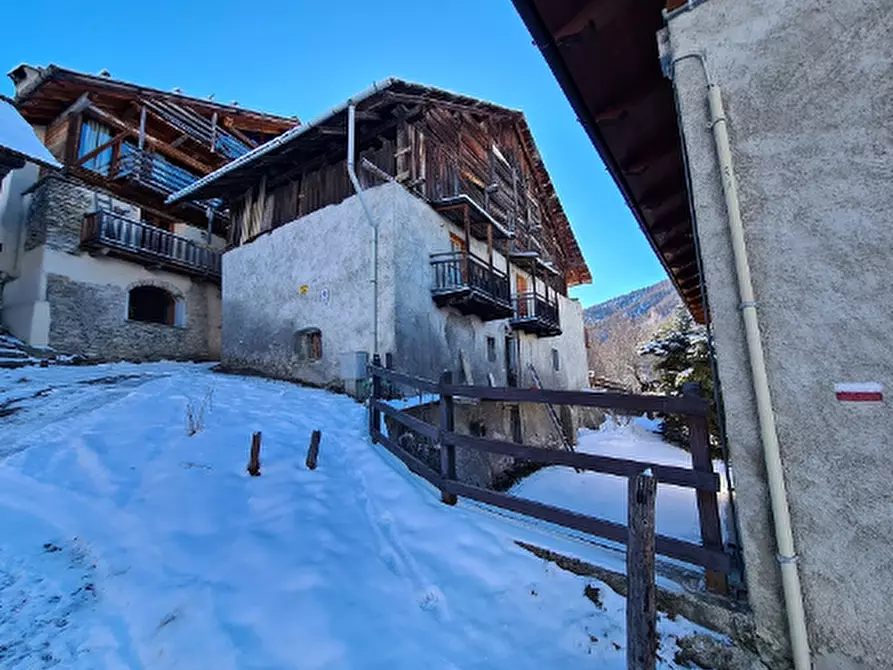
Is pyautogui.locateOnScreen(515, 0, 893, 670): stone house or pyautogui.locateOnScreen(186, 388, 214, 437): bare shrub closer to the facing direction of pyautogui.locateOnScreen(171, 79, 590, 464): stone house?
the stone house

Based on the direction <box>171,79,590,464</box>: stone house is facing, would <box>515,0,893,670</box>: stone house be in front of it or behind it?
in front

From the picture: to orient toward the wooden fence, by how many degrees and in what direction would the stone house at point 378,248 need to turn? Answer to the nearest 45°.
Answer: approximately 45° to its right

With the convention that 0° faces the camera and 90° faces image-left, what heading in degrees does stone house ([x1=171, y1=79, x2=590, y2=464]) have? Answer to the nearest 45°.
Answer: approximately 315°

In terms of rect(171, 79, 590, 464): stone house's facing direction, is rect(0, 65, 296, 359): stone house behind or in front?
behind

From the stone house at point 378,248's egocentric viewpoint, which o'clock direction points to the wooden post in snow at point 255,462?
The wooden post in snow is roughly at 2 o'clock from the stone house.

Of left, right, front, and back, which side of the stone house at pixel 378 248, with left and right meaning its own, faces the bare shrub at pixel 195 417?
right

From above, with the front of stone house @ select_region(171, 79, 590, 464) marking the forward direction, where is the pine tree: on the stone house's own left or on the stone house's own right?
on the stone house's own left

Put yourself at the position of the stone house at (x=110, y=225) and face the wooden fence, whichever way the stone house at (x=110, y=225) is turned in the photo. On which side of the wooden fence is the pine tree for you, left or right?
left
